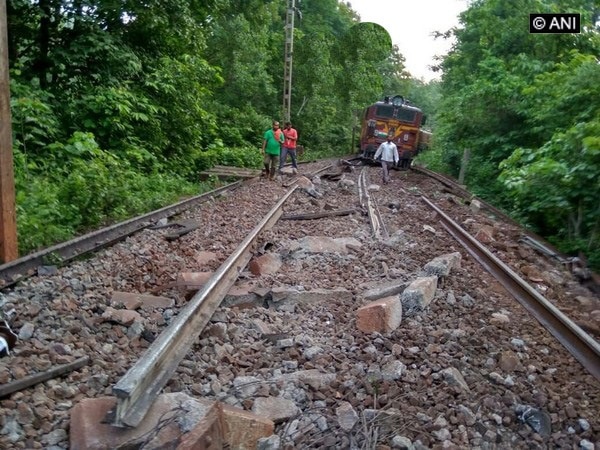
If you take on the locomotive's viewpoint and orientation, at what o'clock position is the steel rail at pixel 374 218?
The steel rail is roughly at 12 o'clock from the locomotive.

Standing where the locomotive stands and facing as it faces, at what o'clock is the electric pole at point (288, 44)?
The electric pole is roughly at 3 o'clock from the locomotive.

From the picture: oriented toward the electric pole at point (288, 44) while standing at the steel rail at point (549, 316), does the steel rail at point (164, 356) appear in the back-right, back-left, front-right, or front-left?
back-left

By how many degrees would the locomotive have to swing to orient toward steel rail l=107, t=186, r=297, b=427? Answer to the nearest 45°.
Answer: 0° — it already faces it

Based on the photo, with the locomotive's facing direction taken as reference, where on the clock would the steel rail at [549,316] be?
The steel rail is roughly at 12 o'clock from the locomotive.

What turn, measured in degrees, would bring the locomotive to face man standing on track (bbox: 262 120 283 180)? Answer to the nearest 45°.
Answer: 0° — it already faces them

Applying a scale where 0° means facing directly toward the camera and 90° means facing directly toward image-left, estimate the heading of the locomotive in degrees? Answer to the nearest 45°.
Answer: approximately 0°
